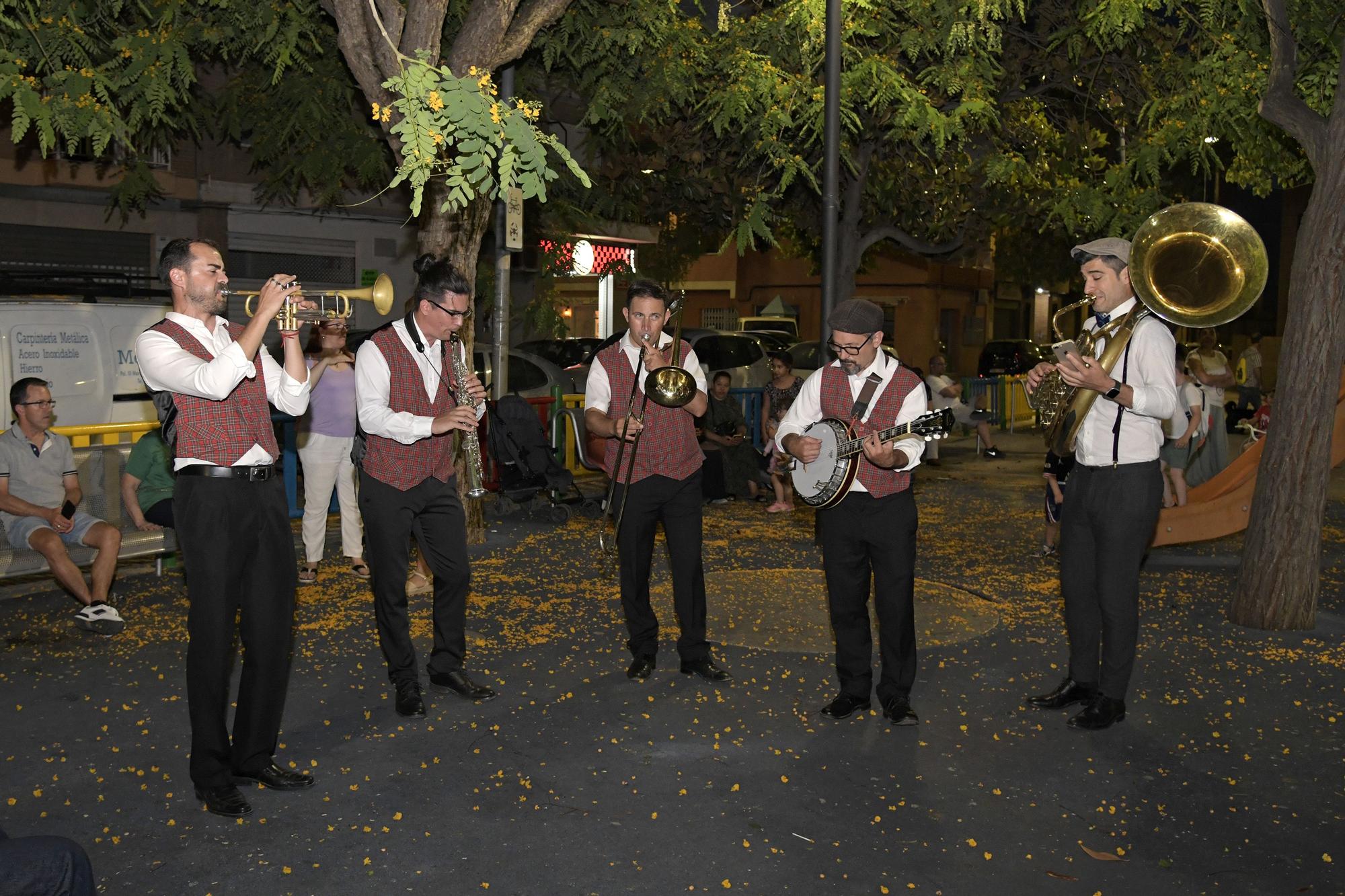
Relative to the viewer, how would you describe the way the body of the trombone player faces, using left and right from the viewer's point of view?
facing the viewer

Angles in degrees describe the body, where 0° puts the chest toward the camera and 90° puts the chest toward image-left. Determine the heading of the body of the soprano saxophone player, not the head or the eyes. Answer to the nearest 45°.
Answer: approximately 315°

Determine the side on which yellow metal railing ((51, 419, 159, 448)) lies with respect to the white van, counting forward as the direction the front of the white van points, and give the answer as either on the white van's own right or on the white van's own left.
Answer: on the white van's own left

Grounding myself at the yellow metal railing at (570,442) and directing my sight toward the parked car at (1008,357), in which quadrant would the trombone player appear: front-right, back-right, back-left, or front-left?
back-right

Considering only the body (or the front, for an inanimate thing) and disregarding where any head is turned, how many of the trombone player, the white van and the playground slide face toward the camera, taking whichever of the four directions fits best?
1

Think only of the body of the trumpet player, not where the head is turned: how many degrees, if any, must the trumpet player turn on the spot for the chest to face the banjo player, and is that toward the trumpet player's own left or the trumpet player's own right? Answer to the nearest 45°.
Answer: approximately 45° to the trumpet player's own left

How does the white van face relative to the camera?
to the viewer's left

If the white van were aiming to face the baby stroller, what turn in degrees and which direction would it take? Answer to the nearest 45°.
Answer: approximately 180°

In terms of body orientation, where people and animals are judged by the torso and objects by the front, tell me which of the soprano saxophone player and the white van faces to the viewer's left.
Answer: the white van

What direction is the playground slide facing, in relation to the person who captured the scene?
facing to the left of the viewer
